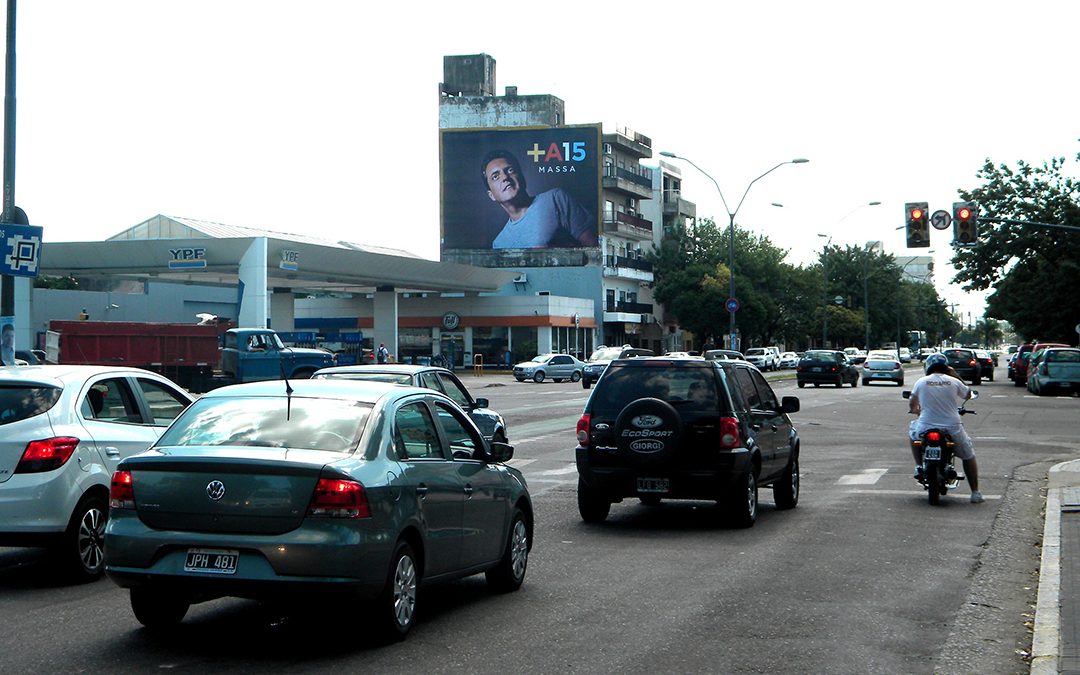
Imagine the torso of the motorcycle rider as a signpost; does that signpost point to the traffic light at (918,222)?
yes

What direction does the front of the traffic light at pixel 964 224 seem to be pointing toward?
toward the camera

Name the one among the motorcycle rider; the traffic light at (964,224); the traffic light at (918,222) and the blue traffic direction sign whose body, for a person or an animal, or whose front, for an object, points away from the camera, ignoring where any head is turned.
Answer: the motorcycle rider

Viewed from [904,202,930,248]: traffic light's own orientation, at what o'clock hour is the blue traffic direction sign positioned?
The blue traffic direction sign is roughly at 1 o'clock from the traffic light.

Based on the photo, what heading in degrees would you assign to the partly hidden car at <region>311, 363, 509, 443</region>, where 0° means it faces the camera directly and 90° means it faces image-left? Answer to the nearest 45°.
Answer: approximately 225°

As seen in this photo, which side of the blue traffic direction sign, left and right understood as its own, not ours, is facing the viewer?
front

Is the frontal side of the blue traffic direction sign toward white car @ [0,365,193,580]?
yes

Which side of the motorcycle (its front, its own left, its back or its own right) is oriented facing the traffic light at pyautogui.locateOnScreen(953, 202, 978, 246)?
front

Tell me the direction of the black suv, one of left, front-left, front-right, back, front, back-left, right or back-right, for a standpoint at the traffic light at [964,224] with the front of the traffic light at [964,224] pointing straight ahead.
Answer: front

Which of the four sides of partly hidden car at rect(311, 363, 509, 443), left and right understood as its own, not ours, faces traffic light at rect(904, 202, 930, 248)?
front

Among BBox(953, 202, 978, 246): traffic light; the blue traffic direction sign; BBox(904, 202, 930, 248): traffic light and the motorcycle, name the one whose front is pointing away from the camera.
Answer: the motorcycle

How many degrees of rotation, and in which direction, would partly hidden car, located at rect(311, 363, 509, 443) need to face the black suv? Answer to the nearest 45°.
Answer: approximately 90° to its right

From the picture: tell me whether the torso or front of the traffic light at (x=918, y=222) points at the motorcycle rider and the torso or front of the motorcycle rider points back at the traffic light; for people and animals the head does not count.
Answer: yes

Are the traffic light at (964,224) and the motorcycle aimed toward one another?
yes

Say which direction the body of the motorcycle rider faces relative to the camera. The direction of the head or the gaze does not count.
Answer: away from the camera

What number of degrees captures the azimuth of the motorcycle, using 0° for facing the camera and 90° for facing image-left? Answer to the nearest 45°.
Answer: approximately 180°

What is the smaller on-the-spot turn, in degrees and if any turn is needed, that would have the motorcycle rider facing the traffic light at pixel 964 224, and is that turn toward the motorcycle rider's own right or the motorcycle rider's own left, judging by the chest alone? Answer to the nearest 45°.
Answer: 0° — they already face it
